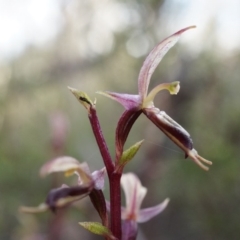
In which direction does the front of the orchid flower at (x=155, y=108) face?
to the viewer's right

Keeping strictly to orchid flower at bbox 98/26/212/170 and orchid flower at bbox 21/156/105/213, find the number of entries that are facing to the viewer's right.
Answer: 1

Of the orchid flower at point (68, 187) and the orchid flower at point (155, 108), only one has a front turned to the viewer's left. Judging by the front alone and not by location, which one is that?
the orchid flower at point (68, 187)

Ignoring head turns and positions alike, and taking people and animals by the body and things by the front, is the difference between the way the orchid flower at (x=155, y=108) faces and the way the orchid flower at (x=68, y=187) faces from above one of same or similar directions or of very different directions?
very different directions

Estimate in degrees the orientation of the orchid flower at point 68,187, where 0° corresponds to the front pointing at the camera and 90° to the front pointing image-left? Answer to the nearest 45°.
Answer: approximately 90°
